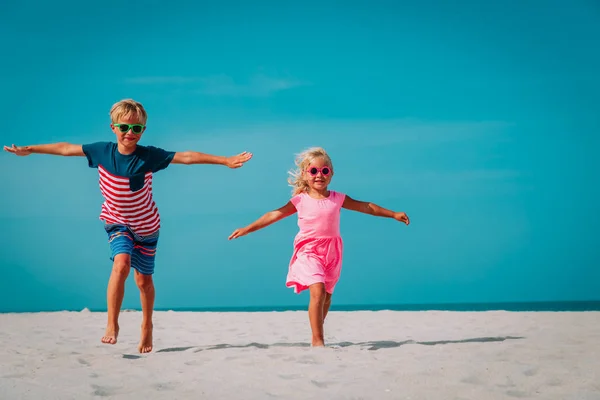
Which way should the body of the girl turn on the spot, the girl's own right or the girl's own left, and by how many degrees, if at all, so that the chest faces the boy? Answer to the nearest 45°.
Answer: approximately 90° to the girl's own right

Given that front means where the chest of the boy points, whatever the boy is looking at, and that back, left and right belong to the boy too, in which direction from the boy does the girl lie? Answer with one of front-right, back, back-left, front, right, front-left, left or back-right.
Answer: left

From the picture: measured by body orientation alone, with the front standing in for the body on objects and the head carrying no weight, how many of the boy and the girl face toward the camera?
2

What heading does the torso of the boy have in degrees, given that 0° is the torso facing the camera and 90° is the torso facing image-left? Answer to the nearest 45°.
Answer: approximately 0°
